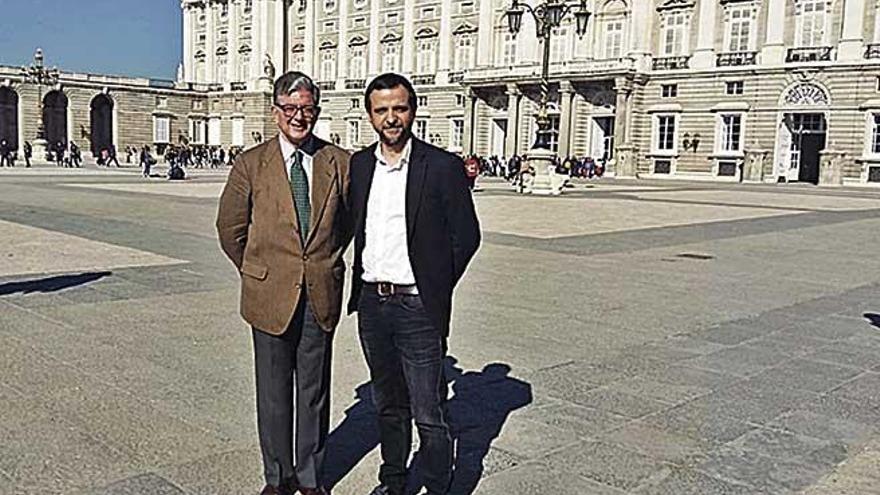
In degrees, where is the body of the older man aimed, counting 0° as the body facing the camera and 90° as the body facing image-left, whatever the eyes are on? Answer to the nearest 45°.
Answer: approximately 0°

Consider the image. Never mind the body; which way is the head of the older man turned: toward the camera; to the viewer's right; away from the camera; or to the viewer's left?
toward the camera
